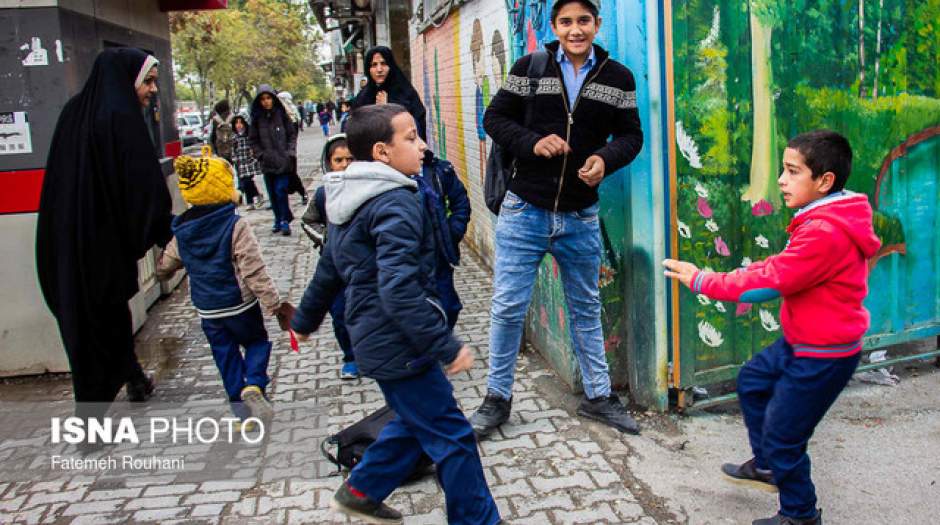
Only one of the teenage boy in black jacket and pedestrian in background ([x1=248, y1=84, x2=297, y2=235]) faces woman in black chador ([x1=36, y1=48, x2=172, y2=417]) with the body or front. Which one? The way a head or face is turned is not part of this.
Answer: the pedestrian in background

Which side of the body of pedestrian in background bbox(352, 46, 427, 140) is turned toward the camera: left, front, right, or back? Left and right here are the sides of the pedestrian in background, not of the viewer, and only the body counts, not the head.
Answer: front

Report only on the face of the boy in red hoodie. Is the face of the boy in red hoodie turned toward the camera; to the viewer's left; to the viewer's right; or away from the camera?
to the viewer's left

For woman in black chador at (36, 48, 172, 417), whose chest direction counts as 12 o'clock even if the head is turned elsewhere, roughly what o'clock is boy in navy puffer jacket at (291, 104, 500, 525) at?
The boy in navy puffer jacket is roughly at 2 o'clock from the woman in black chador.

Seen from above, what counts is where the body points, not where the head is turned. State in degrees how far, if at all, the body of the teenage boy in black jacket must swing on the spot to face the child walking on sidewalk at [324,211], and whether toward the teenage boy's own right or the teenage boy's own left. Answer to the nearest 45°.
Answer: approximately 135° to the teenage boy's own right

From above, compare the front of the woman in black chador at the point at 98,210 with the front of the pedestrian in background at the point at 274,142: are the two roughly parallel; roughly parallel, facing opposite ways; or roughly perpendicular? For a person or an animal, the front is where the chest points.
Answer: roughly perpendicular

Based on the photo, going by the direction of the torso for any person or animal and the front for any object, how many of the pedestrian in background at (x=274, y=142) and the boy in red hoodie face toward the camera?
1

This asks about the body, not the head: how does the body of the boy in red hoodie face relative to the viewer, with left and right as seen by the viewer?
facing to the left of the viewer

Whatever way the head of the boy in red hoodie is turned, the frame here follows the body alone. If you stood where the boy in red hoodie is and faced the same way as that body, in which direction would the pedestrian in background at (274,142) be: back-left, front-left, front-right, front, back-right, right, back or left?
front-right

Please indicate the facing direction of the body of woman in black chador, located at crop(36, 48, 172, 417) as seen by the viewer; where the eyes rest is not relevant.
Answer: to the viewer's right

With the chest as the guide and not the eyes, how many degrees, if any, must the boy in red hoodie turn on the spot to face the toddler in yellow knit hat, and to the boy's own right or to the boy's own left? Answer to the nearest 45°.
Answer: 0° — they already face them

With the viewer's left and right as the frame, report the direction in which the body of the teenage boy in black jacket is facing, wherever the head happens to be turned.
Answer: facing the viewer
